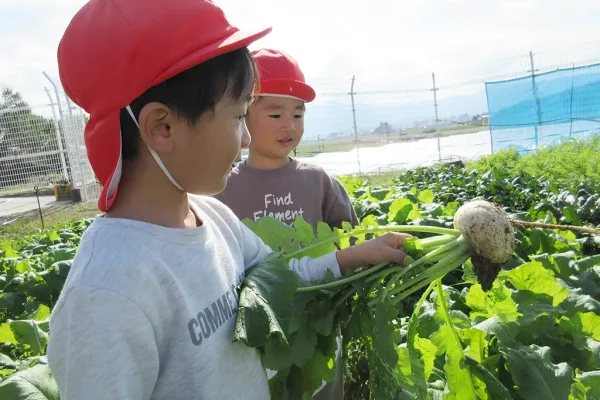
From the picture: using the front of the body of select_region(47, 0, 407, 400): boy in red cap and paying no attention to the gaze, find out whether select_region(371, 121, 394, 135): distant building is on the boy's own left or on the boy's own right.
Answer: on the boy's own left

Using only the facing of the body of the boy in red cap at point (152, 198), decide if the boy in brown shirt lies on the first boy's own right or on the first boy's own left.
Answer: on the first boy's own left

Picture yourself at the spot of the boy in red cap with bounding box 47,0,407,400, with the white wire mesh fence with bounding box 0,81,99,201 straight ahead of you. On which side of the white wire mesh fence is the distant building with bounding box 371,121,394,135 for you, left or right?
right

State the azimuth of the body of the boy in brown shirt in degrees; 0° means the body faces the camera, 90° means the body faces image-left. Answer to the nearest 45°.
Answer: approximately 0°

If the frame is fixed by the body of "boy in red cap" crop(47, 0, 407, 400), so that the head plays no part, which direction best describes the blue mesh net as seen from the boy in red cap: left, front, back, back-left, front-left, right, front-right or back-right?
left

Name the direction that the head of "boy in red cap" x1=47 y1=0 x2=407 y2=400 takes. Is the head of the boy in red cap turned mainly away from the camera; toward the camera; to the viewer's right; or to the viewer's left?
to the viewer's right
